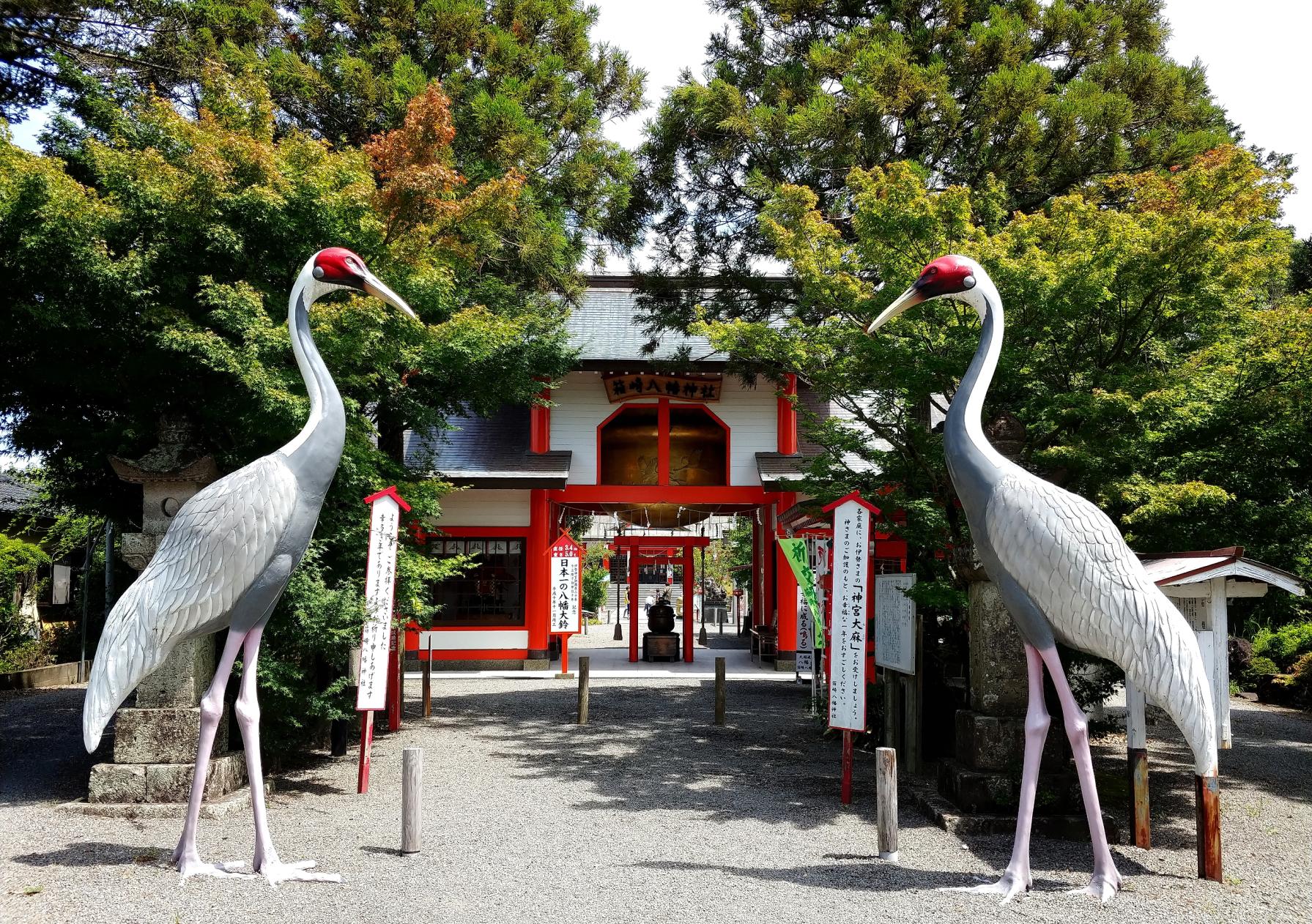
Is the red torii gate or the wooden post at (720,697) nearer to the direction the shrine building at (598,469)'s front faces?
the wooden post

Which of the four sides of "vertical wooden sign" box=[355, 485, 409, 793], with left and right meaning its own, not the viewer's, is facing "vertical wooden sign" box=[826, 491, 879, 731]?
left

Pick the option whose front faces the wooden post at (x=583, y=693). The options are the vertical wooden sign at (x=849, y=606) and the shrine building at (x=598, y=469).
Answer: the shrine building

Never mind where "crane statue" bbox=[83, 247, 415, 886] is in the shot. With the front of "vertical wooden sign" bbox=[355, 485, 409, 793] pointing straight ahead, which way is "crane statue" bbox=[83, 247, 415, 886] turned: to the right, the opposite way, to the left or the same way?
to the left

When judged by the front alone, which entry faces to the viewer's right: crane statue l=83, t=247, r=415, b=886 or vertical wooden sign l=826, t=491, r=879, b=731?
the crane statue

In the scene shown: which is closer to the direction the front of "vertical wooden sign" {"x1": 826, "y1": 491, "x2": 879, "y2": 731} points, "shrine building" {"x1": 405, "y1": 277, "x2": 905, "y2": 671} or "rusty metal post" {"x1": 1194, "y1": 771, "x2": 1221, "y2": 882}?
the rusty metal post

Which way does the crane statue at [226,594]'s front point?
to the viewer's right

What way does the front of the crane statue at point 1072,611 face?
to the viewer's left

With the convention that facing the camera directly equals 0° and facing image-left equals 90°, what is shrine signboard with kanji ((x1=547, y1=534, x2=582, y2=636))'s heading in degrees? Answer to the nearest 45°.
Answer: approximately 0°
